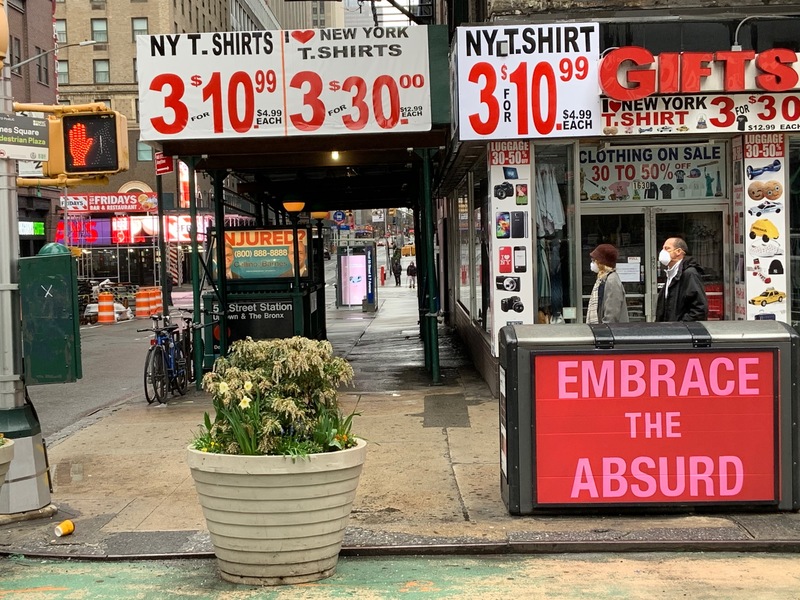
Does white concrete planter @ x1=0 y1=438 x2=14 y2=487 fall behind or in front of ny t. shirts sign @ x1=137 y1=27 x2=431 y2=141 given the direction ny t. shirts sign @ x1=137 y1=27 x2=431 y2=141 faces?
in front

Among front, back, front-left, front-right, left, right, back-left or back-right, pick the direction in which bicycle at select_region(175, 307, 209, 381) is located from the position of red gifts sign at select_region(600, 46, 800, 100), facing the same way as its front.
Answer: right

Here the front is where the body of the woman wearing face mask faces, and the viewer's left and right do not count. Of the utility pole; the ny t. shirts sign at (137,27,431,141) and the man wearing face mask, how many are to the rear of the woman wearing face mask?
1

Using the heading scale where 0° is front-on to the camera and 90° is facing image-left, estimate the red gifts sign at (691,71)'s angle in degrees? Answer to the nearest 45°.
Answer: approximately 0°

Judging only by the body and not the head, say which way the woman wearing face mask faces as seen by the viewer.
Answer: to the viewer's left

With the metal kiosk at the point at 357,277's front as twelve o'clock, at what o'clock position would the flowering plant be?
The flowering plant is roughly at 12 o'clock from the metal kiosk.

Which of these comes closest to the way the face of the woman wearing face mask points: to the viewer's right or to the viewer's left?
to the viewer's left

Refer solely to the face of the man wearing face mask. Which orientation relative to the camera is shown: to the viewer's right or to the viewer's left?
to the viewer's left

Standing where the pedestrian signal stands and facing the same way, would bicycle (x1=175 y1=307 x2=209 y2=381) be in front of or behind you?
behind

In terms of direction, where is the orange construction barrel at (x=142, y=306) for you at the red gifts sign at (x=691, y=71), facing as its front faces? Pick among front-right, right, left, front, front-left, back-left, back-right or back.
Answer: back-right
